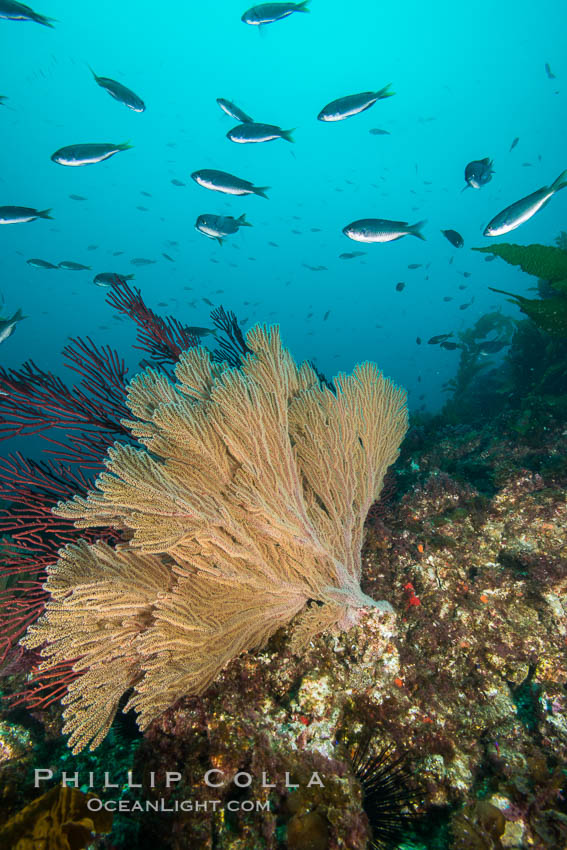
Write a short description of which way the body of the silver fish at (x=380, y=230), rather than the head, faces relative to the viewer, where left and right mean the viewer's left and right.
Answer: facing to the left of the viewer

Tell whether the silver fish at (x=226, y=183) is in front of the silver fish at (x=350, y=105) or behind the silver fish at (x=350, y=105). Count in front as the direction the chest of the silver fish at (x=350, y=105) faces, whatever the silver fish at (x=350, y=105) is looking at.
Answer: in front

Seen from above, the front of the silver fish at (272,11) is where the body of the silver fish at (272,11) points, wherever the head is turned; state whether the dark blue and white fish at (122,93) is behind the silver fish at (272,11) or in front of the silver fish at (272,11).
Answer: in front

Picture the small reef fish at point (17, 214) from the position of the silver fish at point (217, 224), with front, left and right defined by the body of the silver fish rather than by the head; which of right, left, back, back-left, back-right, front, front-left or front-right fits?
front

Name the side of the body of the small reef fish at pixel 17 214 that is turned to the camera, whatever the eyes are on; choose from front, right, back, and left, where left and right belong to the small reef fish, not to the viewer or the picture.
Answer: left

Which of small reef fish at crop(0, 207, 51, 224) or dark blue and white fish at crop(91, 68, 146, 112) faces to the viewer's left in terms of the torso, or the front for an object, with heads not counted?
the small reef fish

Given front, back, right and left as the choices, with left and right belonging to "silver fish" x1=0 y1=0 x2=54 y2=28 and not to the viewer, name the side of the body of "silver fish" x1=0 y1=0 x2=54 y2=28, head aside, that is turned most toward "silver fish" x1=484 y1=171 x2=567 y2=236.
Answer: back

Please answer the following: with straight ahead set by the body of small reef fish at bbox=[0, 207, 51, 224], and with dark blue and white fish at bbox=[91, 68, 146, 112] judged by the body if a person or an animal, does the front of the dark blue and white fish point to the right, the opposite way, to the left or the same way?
the opposite way

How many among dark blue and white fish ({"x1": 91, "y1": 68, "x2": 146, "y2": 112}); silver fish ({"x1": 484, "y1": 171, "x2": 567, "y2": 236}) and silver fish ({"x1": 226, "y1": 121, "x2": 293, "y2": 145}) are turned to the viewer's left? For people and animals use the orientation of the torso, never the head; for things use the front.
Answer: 2

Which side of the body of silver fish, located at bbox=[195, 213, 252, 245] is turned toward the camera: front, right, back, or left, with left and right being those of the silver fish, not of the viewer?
left

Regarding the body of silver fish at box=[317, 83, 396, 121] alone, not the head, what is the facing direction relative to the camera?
to the viewer's left
